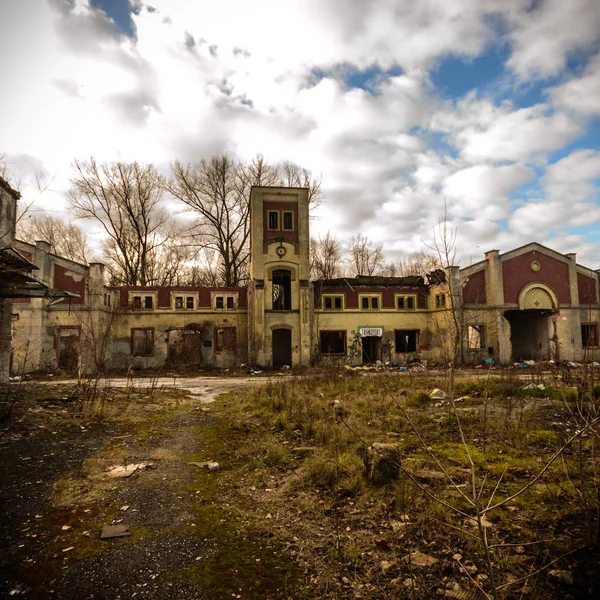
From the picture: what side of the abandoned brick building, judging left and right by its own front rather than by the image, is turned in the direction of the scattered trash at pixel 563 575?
front

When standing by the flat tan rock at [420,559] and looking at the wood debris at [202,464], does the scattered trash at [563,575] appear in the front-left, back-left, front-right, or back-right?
back-right

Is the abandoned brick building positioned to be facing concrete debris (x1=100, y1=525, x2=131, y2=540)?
yes

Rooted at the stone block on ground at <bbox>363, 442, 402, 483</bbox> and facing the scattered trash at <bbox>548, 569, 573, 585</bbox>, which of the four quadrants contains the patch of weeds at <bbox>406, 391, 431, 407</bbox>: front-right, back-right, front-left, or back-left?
back-left

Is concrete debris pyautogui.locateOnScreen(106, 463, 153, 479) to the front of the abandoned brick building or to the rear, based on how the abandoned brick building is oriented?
to the front

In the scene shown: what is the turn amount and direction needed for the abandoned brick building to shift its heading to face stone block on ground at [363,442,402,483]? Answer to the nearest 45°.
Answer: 0° — it already faces it

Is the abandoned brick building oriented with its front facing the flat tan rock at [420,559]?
yes

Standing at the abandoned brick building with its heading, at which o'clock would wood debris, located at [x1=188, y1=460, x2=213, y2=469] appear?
The wood debris is roughly at 12 o'clock from the abandoned brick building.

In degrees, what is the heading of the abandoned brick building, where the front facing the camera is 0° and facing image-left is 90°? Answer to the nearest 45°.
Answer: approximately 0°

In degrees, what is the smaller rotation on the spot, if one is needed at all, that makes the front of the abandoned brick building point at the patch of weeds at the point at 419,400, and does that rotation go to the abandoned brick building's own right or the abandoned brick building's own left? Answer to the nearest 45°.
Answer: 0° — it already faces it
